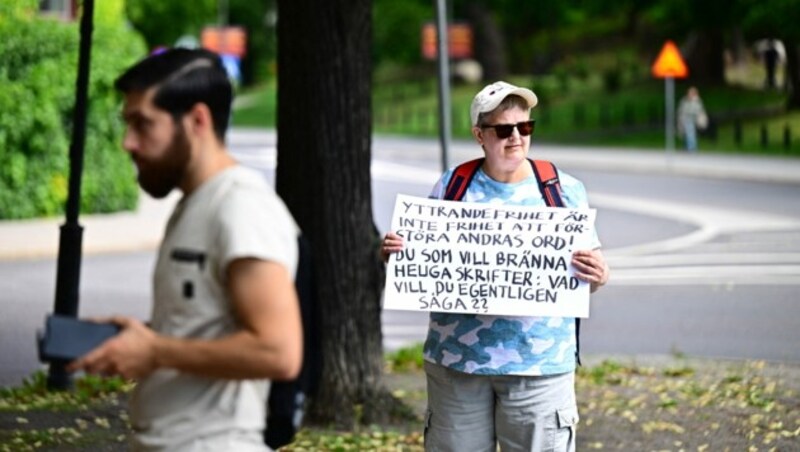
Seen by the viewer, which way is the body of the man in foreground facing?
to the viewer's left

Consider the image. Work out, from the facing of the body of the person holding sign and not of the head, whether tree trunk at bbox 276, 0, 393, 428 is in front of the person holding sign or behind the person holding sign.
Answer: behind

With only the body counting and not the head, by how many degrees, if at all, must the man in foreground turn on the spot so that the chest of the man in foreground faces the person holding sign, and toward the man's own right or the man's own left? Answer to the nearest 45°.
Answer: approximately 135° to the man's own right

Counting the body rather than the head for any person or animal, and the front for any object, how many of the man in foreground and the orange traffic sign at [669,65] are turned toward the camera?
1

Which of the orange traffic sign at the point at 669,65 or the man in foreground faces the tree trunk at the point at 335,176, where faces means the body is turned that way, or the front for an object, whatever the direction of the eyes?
the orange traffic sign

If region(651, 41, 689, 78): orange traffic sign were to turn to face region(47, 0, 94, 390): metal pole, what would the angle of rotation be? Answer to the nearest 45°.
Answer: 0° — it already faces it

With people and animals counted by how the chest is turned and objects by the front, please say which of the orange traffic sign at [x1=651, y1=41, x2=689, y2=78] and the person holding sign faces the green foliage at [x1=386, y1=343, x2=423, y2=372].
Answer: the orange traffic sign

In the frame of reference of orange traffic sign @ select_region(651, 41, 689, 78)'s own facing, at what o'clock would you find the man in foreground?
The man in foreground is roughly at 12 o'clock from the orange traffic sign.
